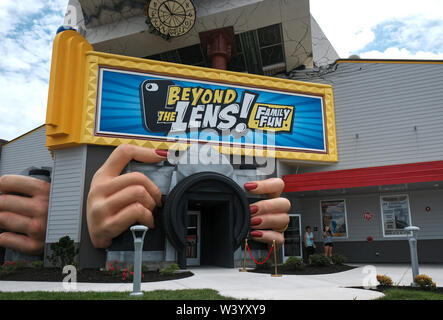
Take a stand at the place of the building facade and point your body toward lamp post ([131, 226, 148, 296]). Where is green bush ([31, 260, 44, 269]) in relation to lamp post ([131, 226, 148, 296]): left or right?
right

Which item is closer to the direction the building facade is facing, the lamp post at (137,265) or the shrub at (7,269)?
the lamp post

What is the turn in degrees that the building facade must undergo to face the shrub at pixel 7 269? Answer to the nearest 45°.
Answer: approximately 45° to its right

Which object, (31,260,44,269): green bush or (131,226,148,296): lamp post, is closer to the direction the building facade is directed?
the lamp post

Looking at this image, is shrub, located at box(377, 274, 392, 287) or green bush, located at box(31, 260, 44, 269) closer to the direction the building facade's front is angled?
the shrub

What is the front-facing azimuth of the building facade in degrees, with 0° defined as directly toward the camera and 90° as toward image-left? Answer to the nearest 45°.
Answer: approximately 0°

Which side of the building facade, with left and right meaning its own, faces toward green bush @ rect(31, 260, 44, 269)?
right

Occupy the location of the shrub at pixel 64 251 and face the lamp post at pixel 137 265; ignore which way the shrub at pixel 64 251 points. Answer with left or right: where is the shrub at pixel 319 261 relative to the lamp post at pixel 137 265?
left
